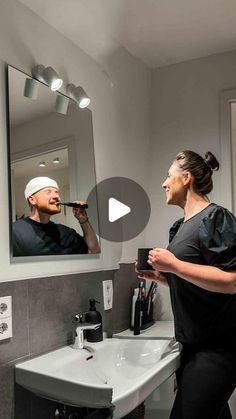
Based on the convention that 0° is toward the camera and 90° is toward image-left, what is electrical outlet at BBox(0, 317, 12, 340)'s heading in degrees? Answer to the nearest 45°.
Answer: approximately 315°

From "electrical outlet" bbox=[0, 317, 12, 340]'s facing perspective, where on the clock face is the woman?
The woman is roughly at 11 o'clock from the electrical outlet.

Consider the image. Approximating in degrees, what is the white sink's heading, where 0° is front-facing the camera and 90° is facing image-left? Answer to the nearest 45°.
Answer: approximately 315°

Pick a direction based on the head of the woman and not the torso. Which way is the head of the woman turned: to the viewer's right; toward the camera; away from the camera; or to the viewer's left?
to the viewer's left

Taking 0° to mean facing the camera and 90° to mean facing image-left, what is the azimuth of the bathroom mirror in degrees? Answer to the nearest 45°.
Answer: approximately 315°
